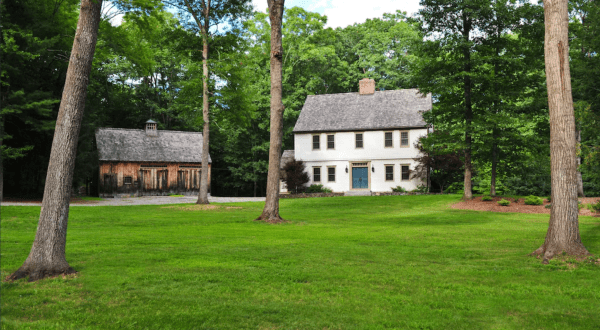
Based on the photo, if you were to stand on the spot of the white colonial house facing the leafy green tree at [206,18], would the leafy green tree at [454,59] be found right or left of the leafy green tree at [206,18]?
left

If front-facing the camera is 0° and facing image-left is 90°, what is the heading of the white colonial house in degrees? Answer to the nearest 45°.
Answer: approximately 0°

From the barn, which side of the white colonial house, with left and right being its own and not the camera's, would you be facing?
right

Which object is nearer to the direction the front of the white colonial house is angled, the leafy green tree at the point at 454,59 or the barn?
the leafy green tree

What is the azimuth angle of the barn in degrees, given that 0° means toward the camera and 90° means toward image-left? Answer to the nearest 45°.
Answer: approximately 0°

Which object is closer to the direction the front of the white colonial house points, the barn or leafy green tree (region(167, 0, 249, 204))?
the leafy green tree

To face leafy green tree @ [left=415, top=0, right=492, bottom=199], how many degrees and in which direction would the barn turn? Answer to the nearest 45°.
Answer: approximately 45° to its left

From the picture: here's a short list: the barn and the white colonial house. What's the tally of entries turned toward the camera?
2
